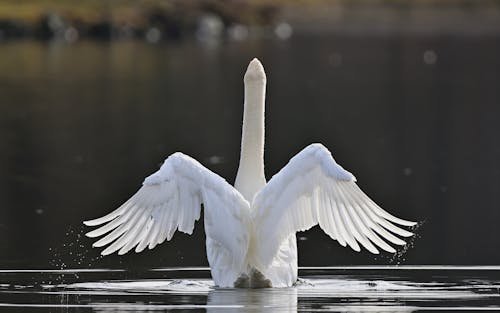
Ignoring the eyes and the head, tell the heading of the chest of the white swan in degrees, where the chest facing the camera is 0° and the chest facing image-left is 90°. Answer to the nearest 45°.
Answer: approximately 180°
